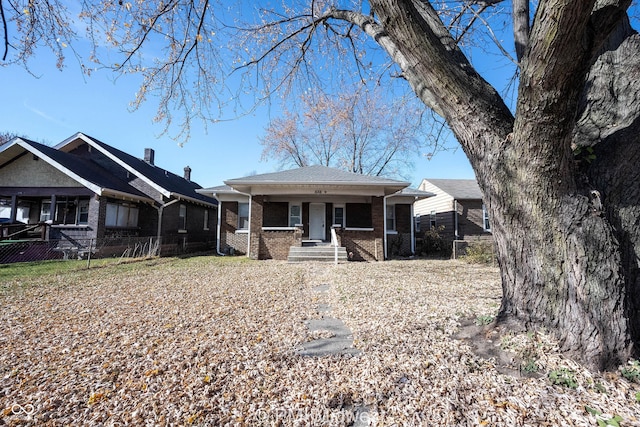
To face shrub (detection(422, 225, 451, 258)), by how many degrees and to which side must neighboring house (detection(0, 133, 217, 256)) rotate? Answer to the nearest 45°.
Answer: approximately 90° to its left

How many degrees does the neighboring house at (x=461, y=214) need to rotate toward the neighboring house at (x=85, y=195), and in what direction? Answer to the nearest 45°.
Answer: approximately 90° to its right

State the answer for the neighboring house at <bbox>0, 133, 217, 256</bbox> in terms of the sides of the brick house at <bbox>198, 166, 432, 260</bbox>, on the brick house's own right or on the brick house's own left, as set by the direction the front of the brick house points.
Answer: on the brick house's own right

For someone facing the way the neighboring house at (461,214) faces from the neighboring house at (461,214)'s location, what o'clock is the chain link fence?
The chain link fence is roughly at 3 o'clock from the neighboring house.

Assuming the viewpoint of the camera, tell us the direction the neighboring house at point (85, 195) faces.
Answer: facing the viewer and to the left of the viewer

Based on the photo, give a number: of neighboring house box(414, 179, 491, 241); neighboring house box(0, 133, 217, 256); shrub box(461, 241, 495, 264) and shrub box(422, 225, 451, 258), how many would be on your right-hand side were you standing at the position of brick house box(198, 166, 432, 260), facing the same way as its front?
1

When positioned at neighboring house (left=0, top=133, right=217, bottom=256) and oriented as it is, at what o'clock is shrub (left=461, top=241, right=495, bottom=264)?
The shrub is roughly at 9 o'clock from the neighboring house.

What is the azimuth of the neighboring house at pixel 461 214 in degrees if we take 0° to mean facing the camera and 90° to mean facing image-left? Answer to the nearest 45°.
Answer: approximately 315°

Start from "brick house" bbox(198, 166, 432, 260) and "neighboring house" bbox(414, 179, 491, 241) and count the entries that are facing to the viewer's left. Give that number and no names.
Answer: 0

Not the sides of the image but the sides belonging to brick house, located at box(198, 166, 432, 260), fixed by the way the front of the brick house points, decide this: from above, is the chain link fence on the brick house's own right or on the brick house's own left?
on the brick house's own right

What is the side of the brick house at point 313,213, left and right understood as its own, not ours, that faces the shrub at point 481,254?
left

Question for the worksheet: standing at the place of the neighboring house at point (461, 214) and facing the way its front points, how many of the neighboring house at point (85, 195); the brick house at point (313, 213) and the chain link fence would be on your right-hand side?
3

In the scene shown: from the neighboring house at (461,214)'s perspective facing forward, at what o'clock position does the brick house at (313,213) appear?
The brick house is roughly at 3 o'clock from the neighboring house.

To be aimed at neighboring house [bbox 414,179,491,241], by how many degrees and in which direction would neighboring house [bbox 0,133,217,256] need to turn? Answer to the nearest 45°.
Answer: approximately 90° to its left

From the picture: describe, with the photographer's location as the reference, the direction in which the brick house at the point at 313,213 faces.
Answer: facing the viewer

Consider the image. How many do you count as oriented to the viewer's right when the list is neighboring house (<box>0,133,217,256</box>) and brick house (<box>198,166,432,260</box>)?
0

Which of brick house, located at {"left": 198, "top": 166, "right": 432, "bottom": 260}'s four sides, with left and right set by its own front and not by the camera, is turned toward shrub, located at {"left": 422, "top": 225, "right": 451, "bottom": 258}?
left
